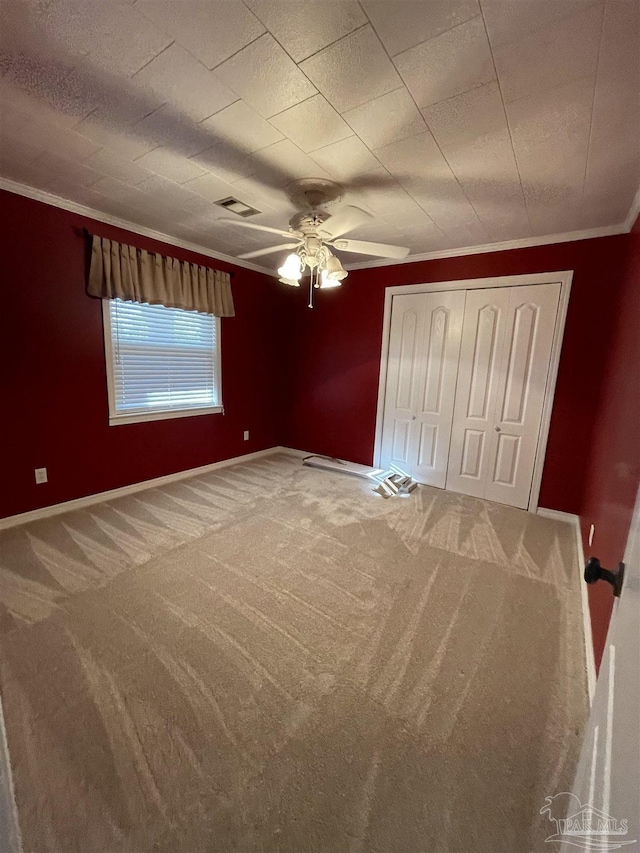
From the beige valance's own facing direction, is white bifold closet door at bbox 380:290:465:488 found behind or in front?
in front

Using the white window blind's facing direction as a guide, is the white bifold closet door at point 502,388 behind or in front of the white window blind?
in front

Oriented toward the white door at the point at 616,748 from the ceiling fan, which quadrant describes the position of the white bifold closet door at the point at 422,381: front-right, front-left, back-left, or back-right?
back-left

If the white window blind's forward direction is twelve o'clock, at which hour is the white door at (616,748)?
The white door is roughly at 1 o'clock from the white window blind.

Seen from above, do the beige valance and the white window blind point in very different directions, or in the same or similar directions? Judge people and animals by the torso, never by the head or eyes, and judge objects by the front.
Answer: same or similar directions

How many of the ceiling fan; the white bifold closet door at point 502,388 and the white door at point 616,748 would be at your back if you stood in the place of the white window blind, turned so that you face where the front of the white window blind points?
0

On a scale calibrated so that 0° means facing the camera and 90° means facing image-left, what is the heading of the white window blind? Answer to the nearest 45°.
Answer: approximately 315°

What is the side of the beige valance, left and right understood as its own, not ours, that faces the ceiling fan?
front

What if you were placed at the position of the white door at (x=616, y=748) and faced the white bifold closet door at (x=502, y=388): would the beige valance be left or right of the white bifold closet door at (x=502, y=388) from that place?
left

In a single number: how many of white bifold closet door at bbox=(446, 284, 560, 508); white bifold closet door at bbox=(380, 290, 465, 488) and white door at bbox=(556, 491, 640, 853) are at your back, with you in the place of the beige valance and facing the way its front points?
0

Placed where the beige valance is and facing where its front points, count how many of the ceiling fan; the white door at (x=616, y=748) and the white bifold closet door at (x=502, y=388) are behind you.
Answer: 0

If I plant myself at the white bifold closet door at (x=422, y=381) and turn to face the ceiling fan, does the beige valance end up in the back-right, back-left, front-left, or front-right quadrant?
front-right

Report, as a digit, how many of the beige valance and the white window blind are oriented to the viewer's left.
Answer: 0

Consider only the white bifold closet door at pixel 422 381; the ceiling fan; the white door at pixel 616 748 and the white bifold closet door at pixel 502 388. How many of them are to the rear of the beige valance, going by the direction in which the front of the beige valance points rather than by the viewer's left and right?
0
